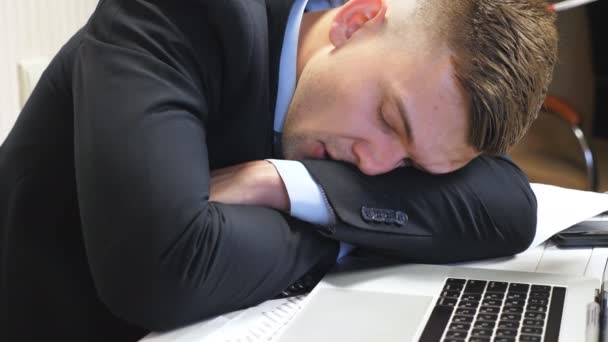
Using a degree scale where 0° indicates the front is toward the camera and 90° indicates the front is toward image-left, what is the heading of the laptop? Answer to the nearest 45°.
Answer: approximately 90°

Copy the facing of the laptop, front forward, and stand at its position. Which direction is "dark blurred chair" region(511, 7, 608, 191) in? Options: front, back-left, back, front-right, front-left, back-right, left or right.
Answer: right
